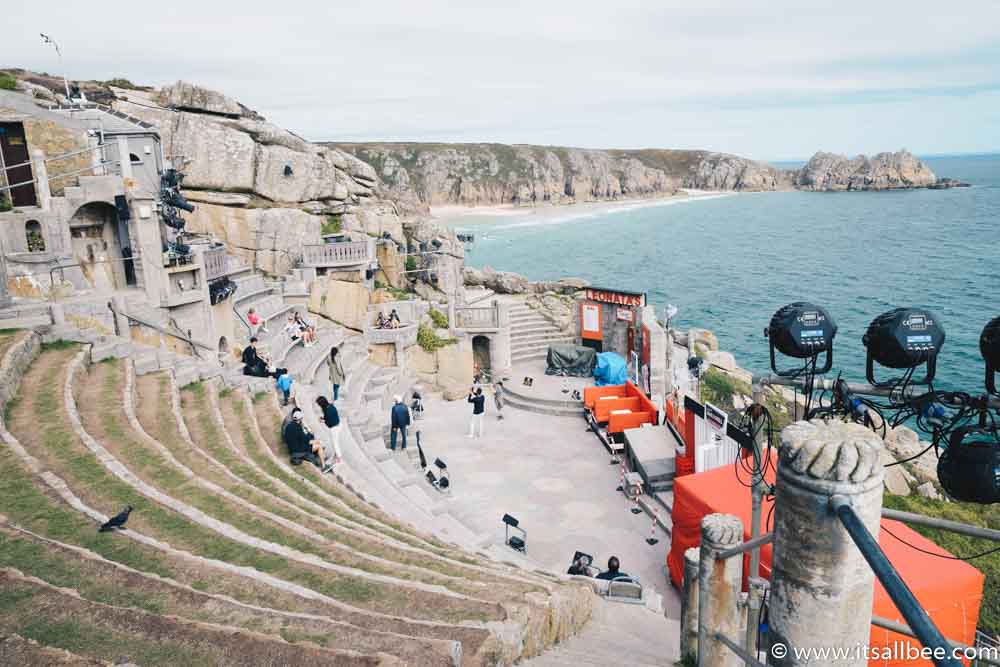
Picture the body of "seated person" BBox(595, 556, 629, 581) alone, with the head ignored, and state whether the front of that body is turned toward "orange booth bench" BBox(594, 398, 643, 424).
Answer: yes

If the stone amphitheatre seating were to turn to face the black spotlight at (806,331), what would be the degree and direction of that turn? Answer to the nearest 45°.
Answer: approximately 90° to its right

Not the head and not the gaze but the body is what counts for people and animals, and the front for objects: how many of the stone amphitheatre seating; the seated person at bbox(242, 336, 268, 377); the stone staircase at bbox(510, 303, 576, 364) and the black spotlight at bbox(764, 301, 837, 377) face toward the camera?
1

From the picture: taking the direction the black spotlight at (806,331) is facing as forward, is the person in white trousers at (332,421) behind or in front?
in front

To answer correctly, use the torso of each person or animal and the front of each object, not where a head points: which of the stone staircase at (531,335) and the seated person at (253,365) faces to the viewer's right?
the seated person

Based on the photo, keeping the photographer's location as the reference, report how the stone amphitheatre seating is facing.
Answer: facing away from the viewer and to the right of the viewer

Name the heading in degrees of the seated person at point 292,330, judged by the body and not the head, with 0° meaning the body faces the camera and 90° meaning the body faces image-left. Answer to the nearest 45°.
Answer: approximately 315°

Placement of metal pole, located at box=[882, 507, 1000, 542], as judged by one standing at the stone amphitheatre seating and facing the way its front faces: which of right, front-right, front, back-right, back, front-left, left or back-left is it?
right

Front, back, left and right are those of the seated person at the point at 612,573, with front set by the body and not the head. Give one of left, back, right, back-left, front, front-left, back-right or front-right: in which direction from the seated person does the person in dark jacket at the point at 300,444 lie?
left

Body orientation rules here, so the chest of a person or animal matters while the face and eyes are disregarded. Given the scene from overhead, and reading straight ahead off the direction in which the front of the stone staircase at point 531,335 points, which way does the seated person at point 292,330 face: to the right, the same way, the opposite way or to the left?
to the left

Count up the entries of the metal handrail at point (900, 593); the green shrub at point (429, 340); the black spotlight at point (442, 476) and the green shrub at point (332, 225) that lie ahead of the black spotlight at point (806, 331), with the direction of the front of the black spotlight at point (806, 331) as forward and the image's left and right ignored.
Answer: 3

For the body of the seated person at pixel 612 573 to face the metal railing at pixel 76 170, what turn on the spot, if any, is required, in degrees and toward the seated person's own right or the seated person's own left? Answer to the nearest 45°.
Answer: approximately 45° to the seated person's own left

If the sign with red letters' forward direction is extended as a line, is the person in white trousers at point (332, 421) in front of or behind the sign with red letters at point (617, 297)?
in front

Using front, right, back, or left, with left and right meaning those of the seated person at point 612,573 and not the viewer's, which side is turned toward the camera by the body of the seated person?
back

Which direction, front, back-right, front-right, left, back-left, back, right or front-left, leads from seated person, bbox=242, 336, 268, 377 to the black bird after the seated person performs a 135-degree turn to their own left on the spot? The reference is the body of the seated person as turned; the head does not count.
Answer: back-left

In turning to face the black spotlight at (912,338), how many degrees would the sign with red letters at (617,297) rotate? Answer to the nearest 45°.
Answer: approximately 45° to its left

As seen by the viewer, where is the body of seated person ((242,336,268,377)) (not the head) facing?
to the viewer's right

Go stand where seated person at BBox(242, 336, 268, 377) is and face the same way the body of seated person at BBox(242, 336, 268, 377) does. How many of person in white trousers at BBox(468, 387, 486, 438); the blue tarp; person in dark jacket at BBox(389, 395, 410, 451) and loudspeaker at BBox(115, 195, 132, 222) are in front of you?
3
